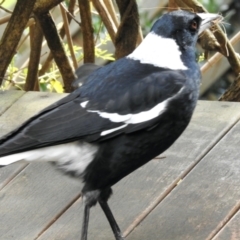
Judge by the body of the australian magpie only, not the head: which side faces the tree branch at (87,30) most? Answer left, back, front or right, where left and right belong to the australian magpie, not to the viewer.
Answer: left

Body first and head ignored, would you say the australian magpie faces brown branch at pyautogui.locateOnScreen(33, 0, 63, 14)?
no

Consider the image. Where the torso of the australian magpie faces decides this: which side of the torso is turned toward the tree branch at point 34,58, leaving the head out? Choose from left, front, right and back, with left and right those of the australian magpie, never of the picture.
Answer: left

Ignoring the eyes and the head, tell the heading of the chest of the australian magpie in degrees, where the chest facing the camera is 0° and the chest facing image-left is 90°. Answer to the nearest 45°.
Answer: approximately 270°

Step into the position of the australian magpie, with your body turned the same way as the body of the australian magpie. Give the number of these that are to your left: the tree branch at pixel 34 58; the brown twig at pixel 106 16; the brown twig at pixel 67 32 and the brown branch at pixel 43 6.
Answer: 4

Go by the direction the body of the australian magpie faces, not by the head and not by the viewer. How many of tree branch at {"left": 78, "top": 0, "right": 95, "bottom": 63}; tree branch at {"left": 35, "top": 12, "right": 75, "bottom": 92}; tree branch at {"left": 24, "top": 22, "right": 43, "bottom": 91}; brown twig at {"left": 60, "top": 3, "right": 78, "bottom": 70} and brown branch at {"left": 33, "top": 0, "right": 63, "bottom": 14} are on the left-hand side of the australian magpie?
5

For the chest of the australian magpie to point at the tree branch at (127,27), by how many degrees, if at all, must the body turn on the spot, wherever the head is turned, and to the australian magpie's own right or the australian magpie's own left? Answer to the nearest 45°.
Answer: approximately 90° to the australian magpie's own left

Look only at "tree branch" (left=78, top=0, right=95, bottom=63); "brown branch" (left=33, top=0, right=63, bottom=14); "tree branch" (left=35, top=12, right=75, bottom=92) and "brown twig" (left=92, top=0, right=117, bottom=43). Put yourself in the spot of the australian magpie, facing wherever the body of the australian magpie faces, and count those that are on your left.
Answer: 4

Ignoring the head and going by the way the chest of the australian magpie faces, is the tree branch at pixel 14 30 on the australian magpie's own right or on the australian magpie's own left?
on the australian magpie's own left

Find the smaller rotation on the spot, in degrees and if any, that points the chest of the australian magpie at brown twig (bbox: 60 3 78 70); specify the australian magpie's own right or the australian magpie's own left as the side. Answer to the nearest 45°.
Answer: approximately 90° to the australian magpie's own left
